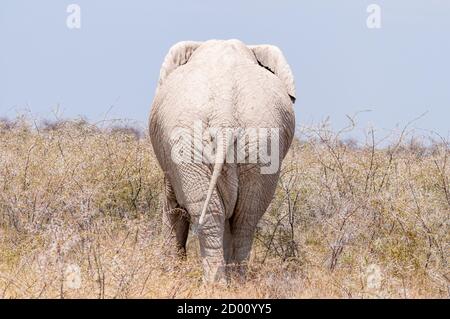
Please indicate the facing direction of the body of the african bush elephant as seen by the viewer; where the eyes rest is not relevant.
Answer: away from the camera
